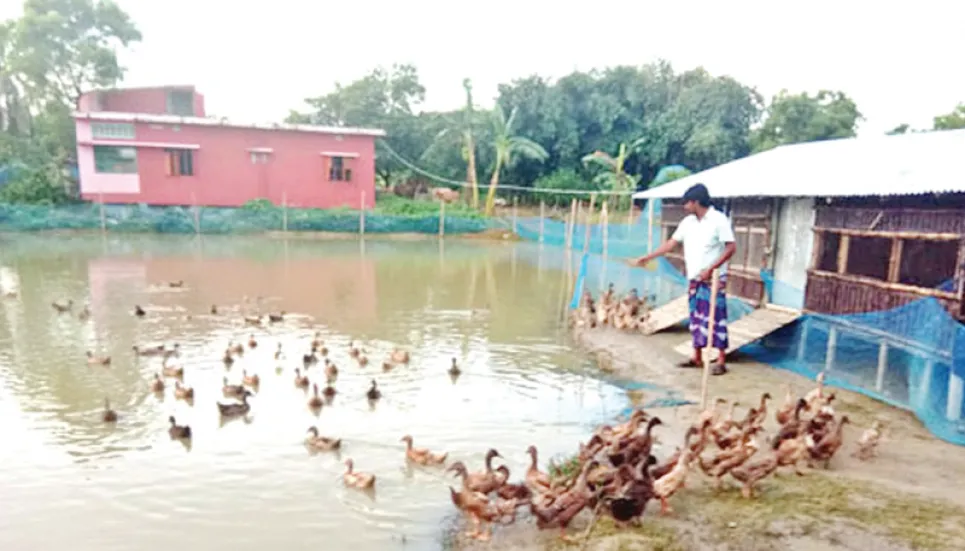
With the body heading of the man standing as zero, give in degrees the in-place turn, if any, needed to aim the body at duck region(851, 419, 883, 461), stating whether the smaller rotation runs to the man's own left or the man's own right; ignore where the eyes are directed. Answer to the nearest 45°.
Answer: approximately 90° to the man's own left

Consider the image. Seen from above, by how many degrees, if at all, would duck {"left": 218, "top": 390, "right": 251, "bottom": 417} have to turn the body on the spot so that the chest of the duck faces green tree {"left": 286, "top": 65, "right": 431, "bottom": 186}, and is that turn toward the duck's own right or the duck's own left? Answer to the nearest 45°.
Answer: approximately 90° to the duck's own left
